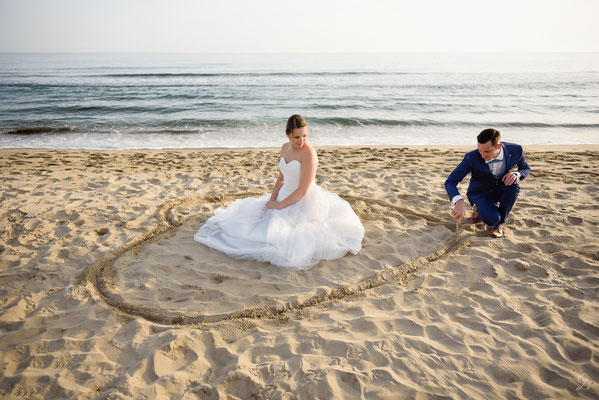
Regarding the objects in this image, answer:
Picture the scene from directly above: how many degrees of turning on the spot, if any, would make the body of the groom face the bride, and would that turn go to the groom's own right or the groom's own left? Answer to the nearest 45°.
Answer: approximately 45° to the groom's own right

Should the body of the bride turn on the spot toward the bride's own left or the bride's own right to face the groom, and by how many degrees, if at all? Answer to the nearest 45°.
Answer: approximately 135° to the bride's own left

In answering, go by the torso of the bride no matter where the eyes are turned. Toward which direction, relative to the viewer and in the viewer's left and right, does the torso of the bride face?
facing the viewer and to the left of the viewer

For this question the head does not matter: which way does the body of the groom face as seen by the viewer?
toward the camera

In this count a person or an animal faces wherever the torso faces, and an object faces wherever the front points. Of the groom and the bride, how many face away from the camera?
0
